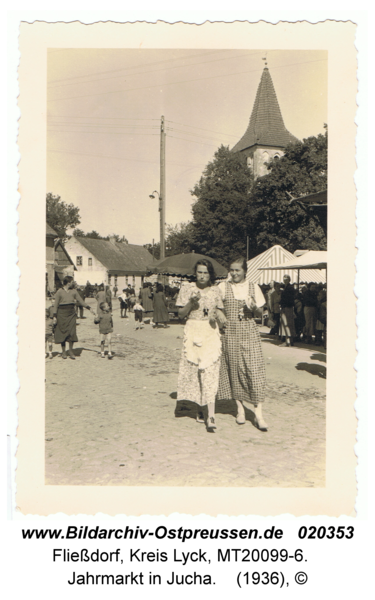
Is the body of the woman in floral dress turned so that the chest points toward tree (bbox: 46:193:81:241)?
no

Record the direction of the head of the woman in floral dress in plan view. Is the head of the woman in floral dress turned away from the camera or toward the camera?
toward the camera

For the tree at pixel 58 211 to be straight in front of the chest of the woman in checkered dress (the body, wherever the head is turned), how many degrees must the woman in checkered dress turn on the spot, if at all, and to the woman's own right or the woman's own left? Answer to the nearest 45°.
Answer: approximately 135° to the woman's own right

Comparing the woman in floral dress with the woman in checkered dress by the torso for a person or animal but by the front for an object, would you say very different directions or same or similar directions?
same or similar directions

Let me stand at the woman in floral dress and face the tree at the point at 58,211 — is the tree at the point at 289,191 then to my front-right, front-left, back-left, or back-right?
front-right

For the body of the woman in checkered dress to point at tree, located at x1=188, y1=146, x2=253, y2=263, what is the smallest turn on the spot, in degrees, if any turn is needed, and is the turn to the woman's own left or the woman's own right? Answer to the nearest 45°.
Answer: approximately 180°

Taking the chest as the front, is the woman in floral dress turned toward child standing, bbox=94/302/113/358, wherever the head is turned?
no

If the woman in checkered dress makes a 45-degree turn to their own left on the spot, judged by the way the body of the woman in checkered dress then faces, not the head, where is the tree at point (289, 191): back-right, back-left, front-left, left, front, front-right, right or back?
back-left

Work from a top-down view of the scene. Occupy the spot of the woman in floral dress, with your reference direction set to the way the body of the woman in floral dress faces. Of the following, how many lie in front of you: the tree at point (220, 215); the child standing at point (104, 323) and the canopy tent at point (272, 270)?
0

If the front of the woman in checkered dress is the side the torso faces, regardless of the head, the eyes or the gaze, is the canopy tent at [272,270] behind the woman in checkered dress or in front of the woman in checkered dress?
behind

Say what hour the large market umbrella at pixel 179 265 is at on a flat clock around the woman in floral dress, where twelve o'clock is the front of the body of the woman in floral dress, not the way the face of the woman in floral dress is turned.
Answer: The large market umbrella is roughly at 6 o'clock from the woman in floral dress.

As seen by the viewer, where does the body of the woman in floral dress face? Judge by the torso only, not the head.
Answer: toward the camera

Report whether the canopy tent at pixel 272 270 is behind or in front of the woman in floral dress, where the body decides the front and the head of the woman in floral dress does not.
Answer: behind

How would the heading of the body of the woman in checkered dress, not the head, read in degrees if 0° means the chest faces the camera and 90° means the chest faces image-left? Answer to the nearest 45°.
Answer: approximately 0°
